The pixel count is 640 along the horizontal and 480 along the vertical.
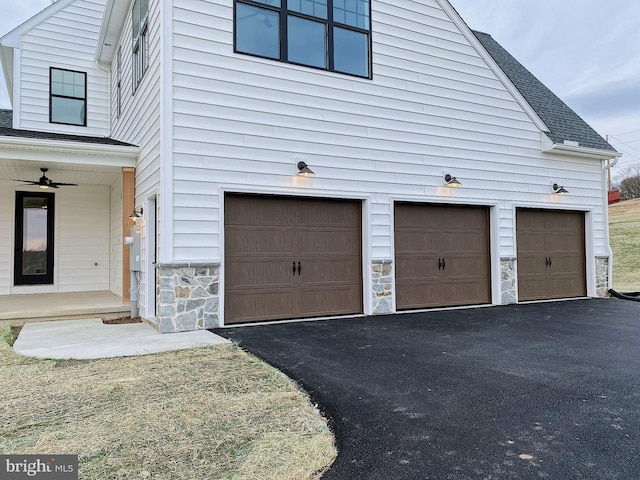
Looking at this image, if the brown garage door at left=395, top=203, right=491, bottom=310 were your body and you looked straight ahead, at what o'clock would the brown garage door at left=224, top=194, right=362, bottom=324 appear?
the brown garage door at left=224, top=194, right=362, bottom=324 is roughly at 3 o'clock from the brown garage door at left=395, top=203, right=491, bottom=310.

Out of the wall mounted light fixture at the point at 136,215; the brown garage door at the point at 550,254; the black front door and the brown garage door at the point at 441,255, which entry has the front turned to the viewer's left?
the wall mounted light fixture

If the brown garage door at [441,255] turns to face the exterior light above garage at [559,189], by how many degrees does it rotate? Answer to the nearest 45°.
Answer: approximately 90° to its left

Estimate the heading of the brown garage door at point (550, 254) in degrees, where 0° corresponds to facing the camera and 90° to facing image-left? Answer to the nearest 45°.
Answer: approximately 315°

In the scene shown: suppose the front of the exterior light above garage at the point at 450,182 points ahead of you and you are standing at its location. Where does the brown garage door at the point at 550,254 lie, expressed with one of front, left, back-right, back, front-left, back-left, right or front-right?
left

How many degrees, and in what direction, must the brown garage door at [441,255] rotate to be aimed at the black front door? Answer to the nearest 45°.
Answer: approximately 135° to its right

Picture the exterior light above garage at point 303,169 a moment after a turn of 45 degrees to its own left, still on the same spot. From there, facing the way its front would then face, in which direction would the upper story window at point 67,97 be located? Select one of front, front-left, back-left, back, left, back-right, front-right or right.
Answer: back-left

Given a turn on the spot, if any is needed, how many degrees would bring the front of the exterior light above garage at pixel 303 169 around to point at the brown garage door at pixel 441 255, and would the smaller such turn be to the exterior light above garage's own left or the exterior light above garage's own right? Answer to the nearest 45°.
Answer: approximately 90° to the exterior light above garage's own left

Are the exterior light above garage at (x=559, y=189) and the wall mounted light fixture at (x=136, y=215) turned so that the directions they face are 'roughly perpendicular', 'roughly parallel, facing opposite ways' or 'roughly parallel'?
roughly perpendicular

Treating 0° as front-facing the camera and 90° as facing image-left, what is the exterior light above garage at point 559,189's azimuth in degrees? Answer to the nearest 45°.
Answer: approximately 315°

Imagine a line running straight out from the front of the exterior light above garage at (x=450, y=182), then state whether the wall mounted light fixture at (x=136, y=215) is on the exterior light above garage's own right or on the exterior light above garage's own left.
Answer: on the exterior light above garage's own right

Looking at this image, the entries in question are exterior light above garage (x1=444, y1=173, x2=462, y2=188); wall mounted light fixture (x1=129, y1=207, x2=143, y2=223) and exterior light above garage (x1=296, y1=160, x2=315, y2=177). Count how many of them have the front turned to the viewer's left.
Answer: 1
